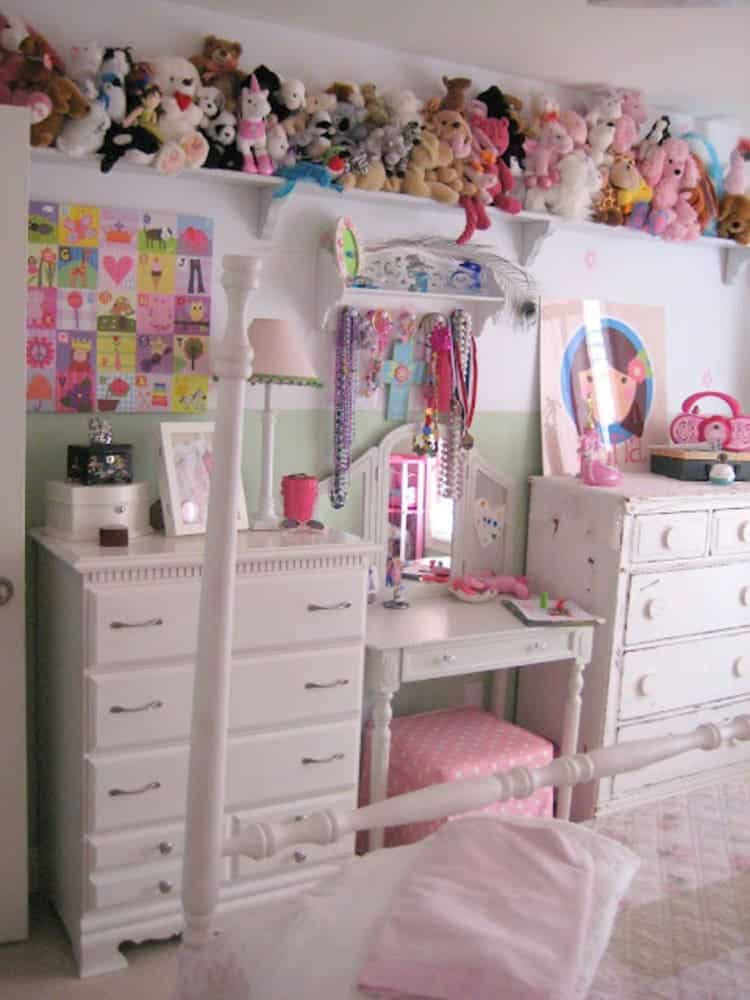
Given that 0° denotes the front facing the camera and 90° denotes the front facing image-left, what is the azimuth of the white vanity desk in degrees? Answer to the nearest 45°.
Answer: approximately 315°

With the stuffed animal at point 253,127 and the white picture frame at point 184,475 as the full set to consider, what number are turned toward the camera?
2

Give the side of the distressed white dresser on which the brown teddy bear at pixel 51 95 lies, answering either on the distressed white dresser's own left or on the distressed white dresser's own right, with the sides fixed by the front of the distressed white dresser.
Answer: on the distressed white dresser's own right

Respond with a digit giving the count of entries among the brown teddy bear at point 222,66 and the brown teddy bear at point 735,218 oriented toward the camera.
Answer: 2

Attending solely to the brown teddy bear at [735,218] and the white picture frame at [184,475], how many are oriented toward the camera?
2
